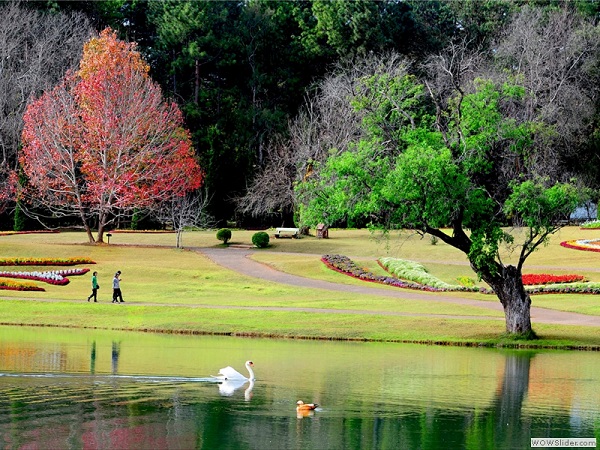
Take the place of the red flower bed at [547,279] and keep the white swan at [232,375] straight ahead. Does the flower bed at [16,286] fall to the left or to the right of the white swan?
right

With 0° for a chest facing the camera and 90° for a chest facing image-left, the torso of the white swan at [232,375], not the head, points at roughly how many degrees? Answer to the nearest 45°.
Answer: approximately 270°
